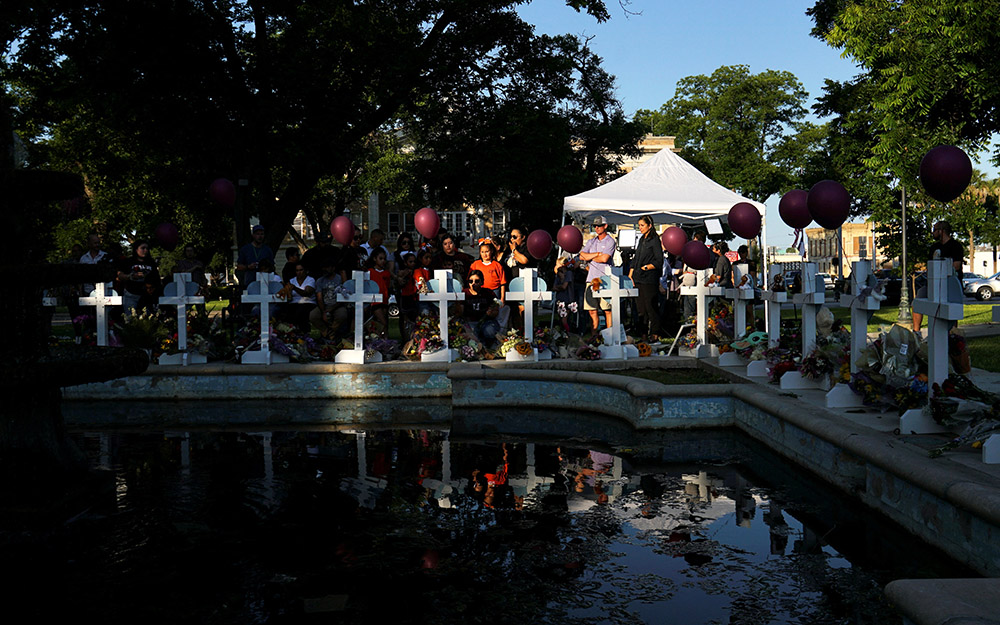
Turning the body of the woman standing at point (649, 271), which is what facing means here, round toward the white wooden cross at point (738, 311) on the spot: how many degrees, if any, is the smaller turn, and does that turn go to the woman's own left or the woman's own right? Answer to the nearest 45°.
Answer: approximately 45° to the woman's own left

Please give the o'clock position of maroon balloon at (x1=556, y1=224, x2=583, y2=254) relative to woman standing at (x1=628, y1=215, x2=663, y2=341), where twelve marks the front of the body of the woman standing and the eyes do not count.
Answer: The maroon balloon is roughly at 1 o'clock from the woman standing.

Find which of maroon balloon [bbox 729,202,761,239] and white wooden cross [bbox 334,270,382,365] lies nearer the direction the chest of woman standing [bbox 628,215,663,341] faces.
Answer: the white wooden cross

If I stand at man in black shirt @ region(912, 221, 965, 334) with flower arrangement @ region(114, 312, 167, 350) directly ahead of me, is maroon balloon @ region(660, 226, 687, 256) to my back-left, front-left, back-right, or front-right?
front-right

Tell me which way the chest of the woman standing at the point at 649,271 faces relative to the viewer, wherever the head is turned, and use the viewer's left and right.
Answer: facing the viewer and to the left of the viewer

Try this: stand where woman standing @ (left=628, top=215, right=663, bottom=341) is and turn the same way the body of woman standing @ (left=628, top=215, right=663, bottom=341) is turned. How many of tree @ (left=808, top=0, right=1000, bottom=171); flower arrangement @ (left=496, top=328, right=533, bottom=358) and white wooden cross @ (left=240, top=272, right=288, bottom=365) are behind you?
1
